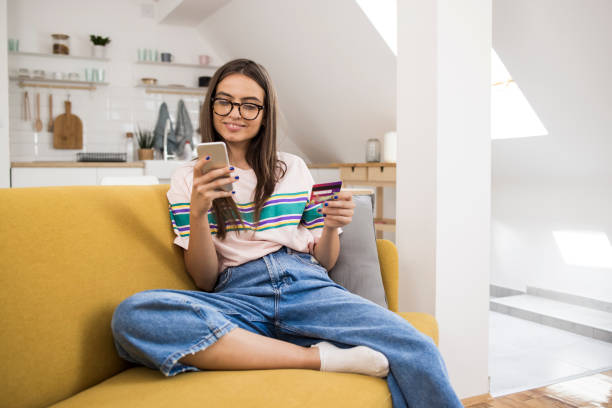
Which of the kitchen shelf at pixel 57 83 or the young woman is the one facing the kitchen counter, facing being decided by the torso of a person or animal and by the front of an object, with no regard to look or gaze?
the kitchen shelf

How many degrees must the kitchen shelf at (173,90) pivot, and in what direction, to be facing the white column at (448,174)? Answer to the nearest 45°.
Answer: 0° — it already faces it

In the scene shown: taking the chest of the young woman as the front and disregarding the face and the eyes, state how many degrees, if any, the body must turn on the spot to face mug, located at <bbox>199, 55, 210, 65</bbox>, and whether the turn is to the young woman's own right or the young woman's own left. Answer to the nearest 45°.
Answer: approximately 180°

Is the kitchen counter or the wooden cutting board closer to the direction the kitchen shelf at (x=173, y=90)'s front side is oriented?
the kitchen counter

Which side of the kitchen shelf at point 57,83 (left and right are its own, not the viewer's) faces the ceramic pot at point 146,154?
left

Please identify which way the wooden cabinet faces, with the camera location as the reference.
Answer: facing the viewer

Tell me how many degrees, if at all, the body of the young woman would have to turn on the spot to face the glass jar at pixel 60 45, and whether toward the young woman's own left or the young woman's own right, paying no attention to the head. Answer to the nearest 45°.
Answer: approximately 135° to the young woman's own right

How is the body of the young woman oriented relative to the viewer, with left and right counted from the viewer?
facing the viewer

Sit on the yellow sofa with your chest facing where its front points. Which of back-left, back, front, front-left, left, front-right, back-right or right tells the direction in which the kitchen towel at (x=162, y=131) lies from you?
back-left

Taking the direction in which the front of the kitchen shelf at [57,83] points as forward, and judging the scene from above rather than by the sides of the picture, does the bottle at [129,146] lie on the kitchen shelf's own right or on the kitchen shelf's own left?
on the kitchen shelf's own left

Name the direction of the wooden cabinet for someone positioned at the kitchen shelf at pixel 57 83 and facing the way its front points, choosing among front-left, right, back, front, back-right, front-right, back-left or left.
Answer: front-left

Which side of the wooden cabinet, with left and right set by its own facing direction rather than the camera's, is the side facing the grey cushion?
front

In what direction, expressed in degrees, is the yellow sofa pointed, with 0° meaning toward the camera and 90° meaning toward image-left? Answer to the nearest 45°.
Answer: approximately 315°

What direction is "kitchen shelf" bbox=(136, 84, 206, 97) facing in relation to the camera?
toward the camera

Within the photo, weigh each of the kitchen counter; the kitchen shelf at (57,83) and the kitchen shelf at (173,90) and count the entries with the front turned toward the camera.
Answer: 3
